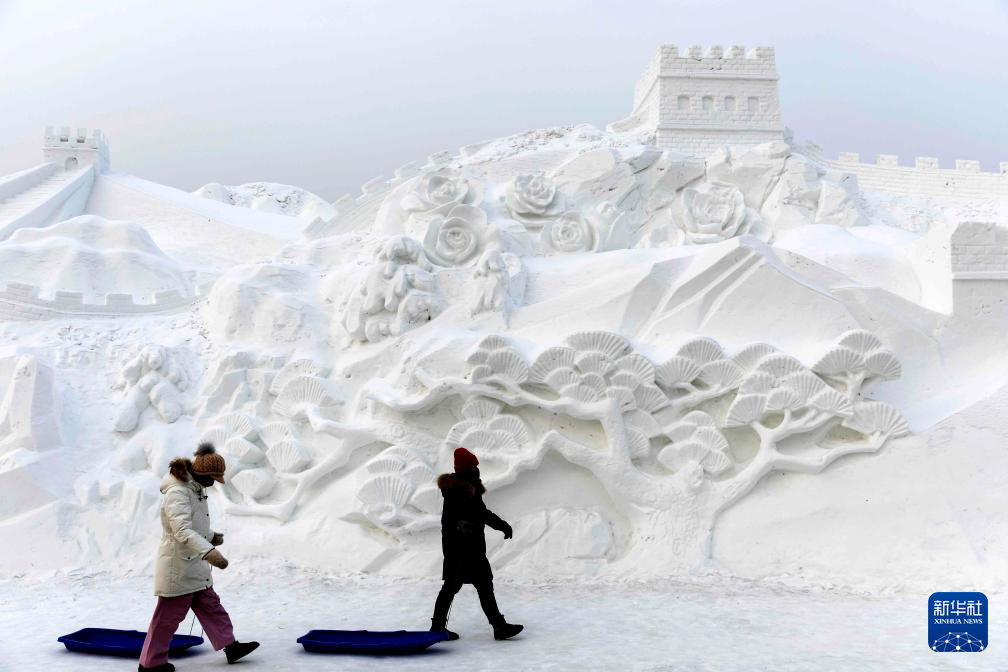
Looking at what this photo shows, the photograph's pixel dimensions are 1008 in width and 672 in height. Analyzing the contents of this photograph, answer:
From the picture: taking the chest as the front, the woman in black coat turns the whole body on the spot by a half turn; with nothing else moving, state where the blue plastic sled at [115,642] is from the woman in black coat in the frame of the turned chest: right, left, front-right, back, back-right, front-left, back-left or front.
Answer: front

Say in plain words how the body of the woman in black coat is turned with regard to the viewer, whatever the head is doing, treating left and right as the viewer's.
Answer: facing to the right of the viewer

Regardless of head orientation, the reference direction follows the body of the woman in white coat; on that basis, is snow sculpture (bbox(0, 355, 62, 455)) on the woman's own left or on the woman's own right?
on the woman's own left

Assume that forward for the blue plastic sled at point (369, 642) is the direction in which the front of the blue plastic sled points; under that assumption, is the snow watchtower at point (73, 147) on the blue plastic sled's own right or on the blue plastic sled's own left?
on the blue plastic sled's own left

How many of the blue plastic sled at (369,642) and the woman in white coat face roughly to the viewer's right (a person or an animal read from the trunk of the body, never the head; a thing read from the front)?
2

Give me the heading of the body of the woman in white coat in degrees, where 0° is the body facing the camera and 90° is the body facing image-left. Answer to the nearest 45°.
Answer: approximately 270°

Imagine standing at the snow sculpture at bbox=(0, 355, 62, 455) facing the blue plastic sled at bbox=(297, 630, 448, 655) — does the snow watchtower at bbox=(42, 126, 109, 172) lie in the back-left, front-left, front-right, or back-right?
back-left

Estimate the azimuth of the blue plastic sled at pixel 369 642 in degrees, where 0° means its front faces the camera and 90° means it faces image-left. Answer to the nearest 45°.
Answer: approximately 270°

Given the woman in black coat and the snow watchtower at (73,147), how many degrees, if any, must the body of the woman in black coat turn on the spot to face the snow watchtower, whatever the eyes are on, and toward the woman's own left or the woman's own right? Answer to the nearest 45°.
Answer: approximately 135° to the woman's own left

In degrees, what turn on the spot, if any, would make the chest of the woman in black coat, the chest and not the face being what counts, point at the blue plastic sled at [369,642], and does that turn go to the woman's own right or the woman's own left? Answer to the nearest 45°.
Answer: approximately 180°

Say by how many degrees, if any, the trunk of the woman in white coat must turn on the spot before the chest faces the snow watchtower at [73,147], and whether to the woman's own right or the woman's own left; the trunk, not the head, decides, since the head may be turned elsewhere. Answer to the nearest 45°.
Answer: approximately 90° to the woman's own left

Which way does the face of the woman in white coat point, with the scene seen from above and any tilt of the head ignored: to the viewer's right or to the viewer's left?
to the viewer's right
